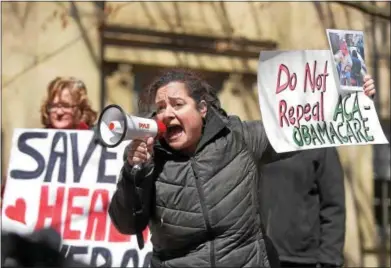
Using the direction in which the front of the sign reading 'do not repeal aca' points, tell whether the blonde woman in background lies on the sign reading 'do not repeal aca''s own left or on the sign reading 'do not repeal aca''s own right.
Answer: on the sign reading 'do not repeal aca''s own right

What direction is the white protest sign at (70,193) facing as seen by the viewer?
toward the camera

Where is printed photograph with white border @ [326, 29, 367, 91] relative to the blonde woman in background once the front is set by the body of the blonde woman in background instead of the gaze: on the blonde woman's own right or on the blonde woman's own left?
on the blonde woman's own left

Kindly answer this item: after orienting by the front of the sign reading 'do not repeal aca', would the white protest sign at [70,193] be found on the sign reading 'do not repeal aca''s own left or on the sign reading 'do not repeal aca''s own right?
on the sign reading 'do not repeal aca''s own right

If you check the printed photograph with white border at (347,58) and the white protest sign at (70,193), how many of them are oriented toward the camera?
2

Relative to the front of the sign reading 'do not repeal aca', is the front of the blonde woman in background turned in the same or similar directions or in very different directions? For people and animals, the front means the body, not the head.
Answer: same or similar directions

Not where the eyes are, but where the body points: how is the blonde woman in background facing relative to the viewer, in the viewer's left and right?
facing the viewer and to the left of the viewer

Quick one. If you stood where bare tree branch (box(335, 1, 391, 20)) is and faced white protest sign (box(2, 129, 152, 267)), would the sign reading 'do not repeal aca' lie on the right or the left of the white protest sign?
left

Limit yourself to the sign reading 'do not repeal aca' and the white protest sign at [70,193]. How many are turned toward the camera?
2

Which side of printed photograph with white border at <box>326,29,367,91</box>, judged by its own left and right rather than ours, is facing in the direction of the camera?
front

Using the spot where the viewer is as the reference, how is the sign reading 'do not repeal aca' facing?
facing the viewer
